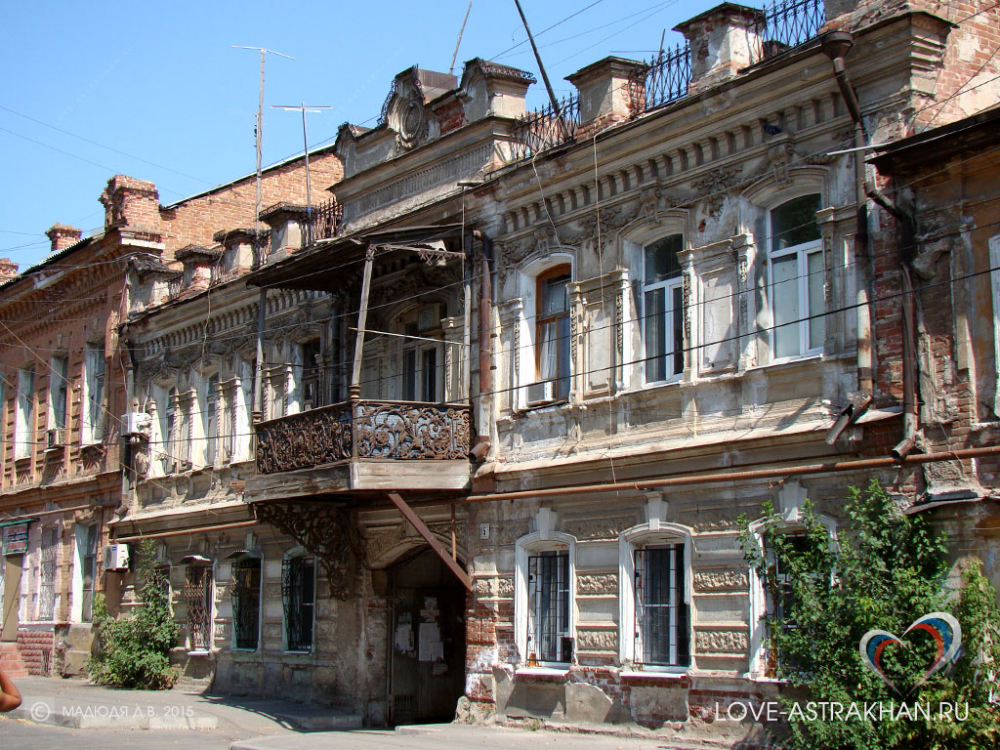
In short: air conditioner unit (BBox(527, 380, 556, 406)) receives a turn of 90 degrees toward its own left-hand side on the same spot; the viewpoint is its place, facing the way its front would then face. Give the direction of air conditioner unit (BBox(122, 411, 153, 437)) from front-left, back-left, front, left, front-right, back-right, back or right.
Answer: back

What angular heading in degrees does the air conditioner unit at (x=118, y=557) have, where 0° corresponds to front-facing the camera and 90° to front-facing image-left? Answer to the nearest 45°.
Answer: approximately 45°

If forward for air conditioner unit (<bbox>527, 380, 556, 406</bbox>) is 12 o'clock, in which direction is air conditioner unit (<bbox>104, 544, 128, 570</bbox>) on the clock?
air conditioner unit (<bbox>104, 544, 128, 570</bbox>) is roughly at 3 o'clock from air conditioner unit (<bbox>527, 380, 556, 406</bbox>).

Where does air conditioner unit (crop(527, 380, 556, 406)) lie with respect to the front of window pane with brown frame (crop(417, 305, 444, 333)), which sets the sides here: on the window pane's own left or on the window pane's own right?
on the window pane's own left

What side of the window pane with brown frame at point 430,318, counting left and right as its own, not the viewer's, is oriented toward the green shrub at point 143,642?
right

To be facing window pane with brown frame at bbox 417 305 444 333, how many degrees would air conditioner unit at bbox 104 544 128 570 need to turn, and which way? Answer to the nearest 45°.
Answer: approximately 90° to its left

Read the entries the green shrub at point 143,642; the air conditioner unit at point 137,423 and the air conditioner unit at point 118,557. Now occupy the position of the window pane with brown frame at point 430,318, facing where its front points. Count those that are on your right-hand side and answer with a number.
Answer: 3

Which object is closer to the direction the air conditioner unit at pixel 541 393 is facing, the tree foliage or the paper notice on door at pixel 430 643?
the tree foliage
